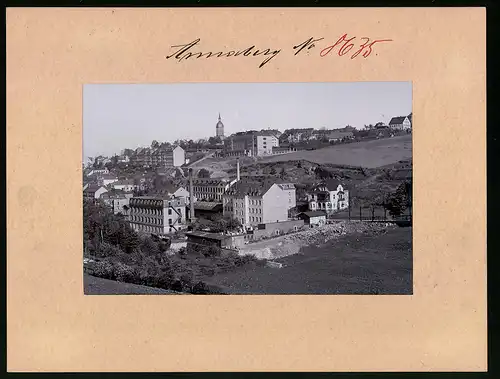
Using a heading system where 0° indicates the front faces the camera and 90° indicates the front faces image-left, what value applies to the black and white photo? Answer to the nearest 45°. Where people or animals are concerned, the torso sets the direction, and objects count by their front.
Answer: approximately 0°
